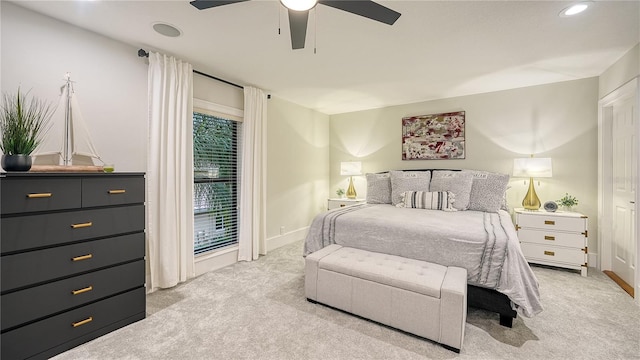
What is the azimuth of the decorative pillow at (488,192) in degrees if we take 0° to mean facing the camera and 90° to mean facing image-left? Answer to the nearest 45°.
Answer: approximately 0°

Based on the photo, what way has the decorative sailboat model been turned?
to the viewer's right

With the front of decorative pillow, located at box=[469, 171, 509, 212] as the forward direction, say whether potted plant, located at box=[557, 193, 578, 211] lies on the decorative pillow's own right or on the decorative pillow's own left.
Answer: on the decorative pillow's own left

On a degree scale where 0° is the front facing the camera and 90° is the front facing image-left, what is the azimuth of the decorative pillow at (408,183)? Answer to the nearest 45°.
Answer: approximately 0°

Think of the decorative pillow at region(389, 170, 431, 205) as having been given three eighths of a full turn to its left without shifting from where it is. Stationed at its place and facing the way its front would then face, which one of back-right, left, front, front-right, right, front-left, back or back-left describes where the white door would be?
front-right

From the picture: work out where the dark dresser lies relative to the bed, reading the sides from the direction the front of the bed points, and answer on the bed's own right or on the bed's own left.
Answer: on the bed's own right

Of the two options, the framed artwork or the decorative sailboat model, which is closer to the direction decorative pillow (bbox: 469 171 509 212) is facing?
the decorative sailboat model

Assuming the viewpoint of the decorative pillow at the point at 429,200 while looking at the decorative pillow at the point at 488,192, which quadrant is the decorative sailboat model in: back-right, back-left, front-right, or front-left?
back-right

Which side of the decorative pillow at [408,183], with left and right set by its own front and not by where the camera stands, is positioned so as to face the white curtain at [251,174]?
right
